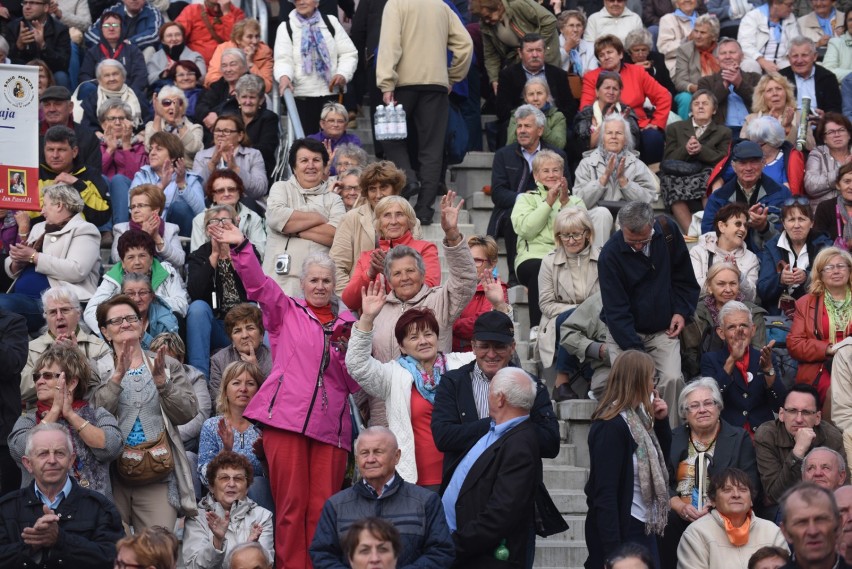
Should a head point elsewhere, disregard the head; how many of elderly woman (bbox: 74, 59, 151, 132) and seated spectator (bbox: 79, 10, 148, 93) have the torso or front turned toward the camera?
2

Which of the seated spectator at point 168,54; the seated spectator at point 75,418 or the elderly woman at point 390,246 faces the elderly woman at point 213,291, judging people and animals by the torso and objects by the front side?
the seated spectator at point 168,54

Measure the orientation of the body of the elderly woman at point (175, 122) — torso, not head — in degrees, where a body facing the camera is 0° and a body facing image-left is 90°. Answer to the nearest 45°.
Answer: approximately 0°

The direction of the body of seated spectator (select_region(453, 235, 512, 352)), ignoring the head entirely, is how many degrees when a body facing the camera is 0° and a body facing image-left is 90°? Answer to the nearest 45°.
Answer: approximately 45°

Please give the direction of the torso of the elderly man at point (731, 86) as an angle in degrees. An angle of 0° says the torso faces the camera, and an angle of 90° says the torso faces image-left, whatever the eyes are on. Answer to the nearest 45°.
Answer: approximately 0°

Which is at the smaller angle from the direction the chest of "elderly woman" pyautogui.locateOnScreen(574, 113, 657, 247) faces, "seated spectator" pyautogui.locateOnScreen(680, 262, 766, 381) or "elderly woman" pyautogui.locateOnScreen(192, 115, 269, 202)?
the seated spectator
